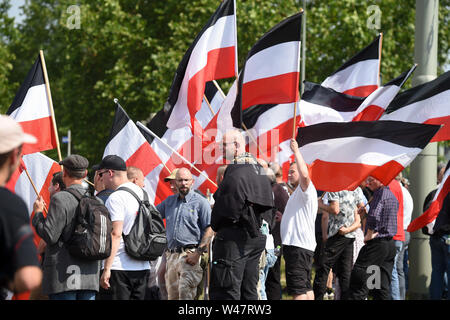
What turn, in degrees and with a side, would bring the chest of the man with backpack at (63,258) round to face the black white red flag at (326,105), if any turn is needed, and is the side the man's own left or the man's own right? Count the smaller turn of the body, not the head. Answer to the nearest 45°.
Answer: approximately 90° to the man's own right

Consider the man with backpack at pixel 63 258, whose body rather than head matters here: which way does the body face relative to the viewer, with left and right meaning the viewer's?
facing away from the viewer and to the left of the viewer

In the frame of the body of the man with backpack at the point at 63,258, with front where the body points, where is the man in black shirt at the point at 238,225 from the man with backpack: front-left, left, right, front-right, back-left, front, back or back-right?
back-right

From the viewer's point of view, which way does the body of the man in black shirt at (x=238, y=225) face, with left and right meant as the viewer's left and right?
facing away from the viewer and to the left of the viewer

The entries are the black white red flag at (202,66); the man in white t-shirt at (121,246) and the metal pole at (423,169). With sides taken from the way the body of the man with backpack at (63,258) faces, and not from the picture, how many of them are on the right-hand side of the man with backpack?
3

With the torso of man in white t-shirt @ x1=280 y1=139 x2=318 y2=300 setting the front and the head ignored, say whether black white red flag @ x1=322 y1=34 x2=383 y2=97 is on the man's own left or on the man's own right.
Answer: on the man's own right

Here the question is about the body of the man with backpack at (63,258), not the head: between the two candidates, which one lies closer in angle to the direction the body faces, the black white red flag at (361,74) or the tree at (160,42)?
the tree

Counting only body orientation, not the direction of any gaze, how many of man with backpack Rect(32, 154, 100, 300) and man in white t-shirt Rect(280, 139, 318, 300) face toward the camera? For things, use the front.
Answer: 0

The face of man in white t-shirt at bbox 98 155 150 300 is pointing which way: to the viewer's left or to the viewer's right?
to the viewer's left
